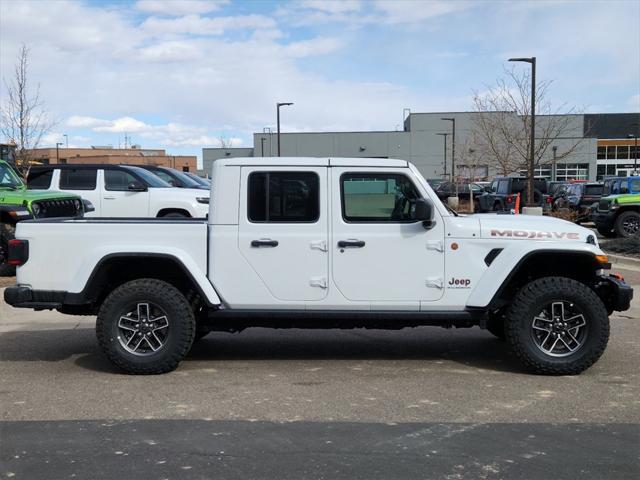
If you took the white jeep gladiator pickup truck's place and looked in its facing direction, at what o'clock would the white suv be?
The white suv is roughly at 8 o'clock from the white jeep gladiator pickup truck.

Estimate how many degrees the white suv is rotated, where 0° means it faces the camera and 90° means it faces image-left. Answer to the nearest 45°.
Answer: approximately 270°

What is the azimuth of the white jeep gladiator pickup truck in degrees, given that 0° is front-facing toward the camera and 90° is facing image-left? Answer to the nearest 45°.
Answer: approximately 270°

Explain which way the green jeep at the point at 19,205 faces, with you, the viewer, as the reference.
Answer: facing the viewer and to the right of the viewer

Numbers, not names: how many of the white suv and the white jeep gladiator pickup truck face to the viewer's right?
2

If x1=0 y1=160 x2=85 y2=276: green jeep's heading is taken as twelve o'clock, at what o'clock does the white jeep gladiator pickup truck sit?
The white jeep gladiator pickup truck is roughly at 1 o'clock from the green jeep.

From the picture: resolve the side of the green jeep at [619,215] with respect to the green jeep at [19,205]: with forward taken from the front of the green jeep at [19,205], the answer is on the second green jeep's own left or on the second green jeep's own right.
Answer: on the second green jeep's own left

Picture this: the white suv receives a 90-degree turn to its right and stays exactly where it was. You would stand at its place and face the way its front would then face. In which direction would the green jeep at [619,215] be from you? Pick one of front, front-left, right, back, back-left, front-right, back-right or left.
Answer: left

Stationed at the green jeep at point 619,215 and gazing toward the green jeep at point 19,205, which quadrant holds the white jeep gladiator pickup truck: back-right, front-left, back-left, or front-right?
front-left

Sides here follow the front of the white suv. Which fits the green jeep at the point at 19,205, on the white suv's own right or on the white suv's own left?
on the white suv's own right

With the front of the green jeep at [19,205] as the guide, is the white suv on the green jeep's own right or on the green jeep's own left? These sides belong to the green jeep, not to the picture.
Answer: on the green jeep's own left

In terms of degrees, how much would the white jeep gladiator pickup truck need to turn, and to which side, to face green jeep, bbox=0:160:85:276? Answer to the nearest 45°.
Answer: approximately 135° to its left
